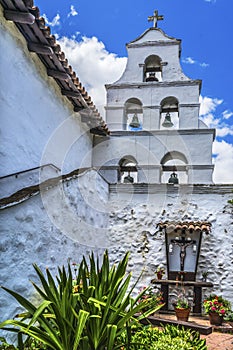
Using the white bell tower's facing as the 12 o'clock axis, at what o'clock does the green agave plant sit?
The green agave plant is roughly at 12 o'clock from the white bell tower.

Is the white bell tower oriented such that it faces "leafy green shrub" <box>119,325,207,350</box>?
yes

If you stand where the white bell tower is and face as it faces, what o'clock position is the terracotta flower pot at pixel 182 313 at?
The terracotta flower pot is roughly at 12 o'clock from the white bell tower.

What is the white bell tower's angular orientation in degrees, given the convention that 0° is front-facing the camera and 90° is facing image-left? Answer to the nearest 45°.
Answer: approximately 0°

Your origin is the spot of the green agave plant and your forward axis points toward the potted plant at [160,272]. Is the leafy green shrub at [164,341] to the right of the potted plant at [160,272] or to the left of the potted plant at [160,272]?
right
